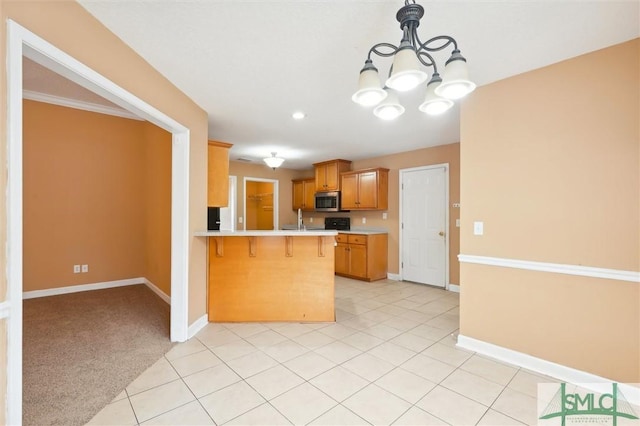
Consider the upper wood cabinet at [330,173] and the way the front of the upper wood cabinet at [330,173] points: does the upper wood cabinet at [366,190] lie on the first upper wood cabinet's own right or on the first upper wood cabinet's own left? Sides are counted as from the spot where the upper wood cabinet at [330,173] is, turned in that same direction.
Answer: on the first upper wood cabinet's own left

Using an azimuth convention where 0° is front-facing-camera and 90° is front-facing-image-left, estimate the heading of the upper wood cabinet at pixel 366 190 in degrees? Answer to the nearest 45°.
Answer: approximately 45°

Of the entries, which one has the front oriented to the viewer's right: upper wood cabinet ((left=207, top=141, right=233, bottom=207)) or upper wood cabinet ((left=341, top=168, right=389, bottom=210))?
upper wood cabinet ((left=207, top=141, right=233, bottom=207))

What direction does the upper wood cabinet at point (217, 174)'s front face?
to the viewer's right

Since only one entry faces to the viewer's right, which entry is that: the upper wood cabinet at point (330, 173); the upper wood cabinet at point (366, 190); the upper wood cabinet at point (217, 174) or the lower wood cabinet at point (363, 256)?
the upper wood cabinet at point (217, 174)

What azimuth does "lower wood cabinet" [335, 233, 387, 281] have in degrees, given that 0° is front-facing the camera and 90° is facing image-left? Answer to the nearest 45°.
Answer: approximately 45°

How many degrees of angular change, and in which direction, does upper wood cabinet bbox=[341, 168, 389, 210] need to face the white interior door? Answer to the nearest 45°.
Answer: approximately 135° to its left

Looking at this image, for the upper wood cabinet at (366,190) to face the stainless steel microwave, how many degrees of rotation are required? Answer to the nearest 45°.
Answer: approximately 90° to its right

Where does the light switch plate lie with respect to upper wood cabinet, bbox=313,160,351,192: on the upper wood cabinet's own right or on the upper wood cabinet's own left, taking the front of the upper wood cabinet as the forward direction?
on the upper wood cabinet's own left
